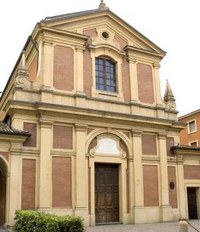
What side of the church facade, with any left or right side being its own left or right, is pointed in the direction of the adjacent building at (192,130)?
left

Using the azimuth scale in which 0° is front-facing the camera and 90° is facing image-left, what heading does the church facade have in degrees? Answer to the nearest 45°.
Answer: approximately 315°
